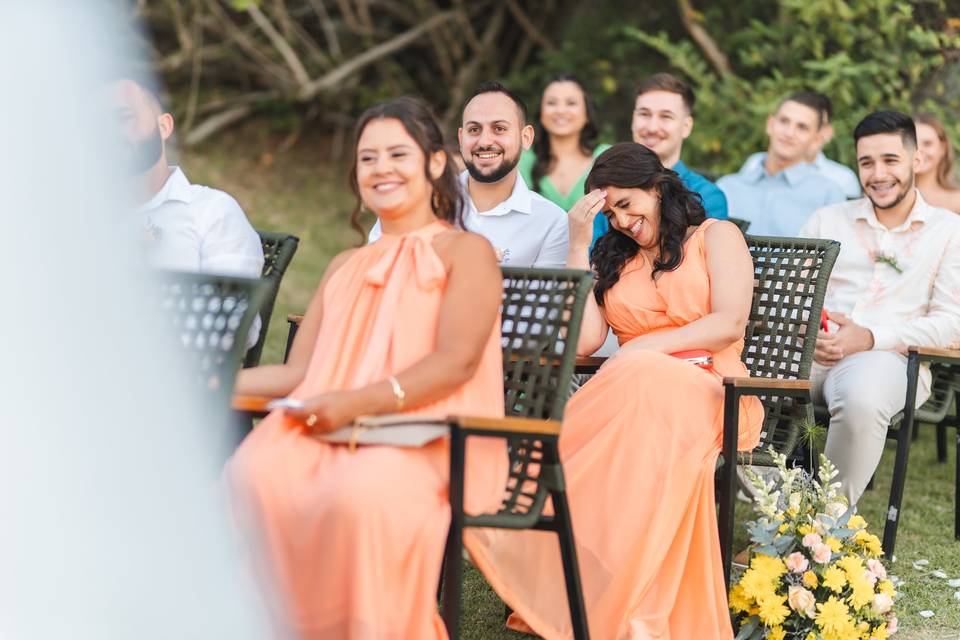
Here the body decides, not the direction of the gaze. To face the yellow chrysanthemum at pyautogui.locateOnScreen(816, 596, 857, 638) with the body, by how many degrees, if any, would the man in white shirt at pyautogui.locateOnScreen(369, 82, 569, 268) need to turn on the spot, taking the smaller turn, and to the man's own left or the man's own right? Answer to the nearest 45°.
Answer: approximately 90° to the man's own left

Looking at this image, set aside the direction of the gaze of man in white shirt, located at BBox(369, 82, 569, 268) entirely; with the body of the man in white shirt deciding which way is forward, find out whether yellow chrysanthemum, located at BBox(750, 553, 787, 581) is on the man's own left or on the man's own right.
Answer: on the man's own left

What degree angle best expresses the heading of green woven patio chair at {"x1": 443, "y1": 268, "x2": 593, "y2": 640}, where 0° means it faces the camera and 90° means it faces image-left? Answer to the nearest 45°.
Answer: approximately 45°

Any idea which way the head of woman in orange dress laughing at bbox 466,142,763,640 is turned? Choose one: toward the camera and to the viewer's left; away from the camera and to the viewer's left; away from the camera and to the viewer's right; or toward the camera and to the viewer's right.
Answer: toward the camera and to the viewer's left

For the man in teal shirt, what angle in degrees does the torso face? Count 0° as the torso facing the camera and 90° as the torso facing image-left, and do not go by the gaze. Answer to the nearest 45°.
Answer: approximately 45°

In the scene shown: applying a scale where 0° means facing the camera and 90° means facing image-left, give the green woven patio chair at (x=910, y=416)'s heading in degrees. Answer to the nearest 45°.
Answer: approximately 45°

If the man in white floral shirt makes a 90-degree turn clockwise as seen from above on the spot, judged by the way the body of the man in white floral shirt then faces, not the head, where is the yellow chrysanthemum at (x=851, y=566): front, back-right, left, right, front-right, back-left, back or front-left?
back-left

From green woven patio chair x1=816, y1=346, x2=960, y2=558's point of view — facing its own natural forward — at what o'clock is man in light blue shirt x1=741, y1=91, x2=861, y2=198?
The man in light blue shirt is roughly at 4 o'clock from the green woven patio chair.

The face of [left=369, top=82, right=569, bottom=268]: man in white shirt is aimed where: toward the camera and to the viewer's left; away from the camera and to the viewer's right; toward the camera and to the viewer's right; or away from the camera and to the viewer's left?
toward the camera and to the viewer's left
